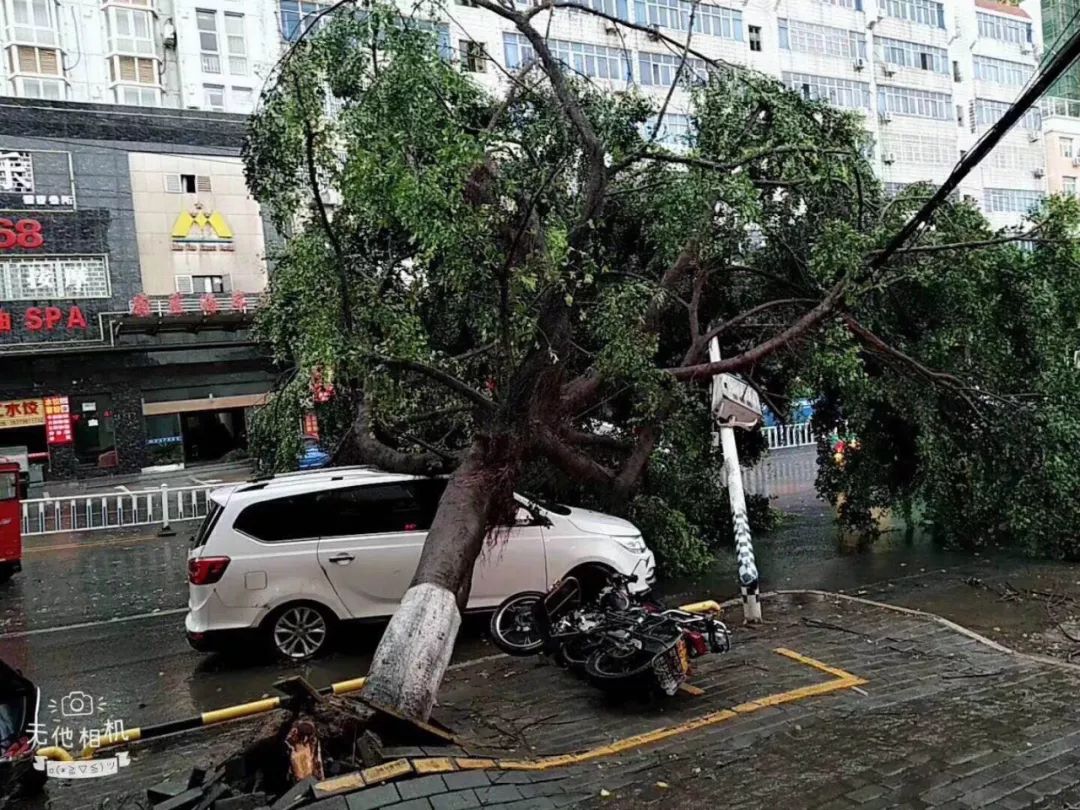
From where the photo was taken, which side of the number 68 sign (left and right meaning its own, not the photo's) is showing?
front

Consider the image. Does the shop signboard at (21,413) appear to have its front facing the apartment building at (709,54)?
no

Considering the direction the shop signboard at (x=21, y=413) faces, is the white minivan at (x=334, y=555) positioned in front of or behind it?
in front

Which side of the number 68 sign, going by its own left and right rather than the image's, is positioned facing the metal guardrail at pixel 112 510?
front

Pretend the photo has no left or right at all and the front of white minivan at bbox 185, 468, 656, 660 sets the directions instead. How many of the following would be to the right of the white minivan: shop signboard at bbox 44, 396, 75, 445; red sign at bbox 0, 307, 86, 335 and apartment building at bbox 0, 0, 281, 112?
0

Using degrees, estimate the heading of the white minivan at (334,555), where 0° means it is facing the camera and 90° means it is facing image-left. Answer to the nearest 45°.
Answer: approximately 270°

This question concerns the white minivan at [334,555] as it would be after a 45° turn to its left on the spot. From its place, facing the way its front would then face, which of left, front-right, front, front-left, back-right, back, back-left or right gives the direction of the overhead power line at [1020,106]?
right

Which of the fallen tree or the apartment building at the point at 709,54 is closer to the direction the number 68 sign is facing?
the fallen tree

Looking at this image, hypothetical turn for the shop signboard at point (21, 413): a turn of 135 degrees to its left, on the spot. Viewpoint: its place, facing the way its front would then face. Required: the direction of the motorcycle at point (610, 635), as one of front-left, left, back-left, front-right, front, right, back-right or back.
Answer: back-right

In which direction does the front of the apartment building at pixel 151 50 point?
toward the camera

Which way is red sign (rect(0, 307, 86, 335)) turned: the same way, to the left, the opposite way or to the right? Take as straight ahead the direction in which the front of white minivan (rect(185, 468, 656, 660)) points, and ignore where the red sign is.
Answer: to the right

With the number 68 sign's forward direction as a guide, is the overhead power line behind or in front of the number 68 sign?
in front

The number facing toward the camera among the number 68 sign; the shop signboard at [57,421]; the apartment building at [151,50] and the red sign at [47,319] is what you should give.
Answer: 4

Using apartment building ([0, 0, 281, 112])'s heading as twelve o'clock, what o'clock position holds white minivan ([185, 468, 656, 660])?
The white minivan is roughly at 12 o'clock from the apartment building.

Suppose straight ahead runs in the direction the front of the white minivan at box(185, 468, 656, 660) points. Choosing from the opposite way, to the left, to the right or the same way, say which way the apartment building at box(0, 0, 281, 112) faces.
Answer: to the right
